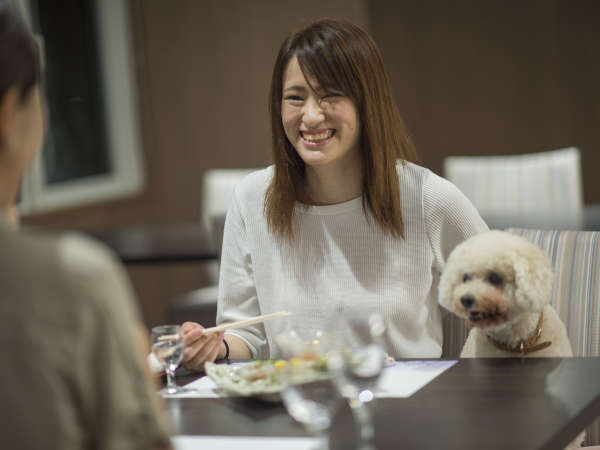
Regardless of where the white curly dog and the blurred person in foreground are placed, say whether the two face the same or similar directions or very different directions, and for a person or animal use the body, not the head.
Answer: very different directions

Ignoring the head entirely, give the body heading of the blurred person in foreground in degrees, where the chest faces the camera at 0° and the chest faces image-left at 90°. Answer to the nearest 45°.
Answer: approximately 225°

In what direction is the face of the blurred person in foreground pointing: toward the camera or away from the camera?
away from the camera

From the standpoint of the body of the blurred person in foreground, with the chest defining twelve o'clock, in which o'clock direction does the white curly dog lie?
The white curly dog is roughly at 12 o'clock from the blurred person in foreground.
